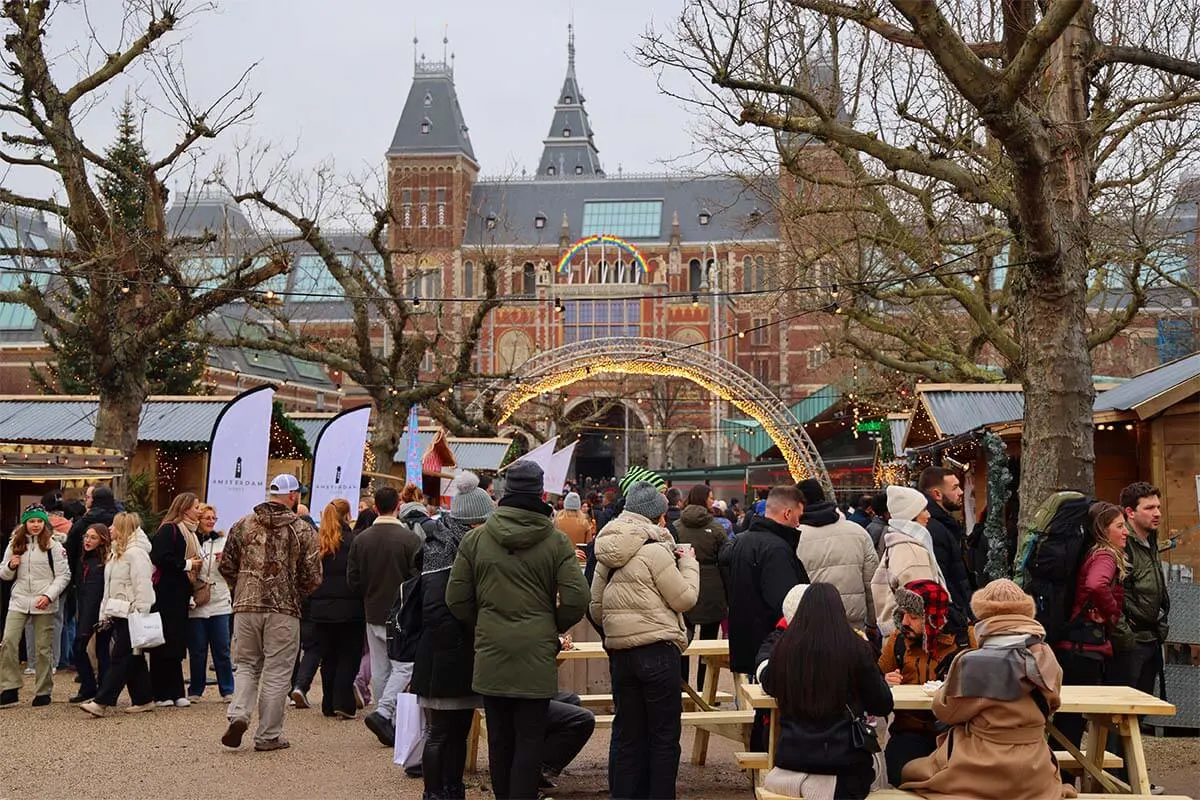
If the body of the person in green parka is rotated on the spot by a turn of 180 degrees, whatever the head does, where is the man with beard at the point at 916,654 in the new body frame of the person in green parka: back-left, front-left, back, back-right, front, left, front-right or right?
left

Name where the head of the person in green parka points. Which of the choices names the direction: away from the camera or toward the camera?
away from the camera

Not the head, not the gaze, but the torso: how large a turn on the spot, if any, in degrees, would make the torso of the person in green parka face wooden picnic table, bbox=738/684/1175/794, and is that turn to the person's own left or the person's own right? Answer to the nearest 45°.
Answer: approximately 90° to the person's own right

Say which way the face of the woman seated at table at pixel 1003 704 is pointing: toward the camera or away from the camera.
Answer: away from the camera

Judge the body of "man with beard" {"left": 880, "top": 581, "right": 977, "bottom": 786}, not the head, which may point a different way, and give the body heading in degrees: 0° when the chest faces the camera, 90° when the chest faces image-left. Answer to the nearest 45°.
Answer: approximately 45°

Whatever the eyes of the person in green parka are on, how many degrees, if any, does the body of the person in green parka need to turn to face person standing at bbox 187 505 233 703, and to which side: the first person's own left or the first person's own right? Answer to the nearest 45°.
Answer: approximately 45° to the first person's own left

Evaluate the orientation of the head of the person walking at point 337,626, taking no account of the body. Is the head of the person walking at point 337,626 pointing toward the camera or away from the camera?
away from the camera

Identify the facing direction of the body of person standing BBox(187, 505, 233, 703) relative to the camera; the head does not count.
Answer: toward the camera

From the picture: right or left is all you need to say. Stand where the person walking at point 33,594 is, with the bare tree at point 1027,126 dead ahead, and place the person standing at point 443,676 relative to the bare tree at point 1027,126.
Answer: right

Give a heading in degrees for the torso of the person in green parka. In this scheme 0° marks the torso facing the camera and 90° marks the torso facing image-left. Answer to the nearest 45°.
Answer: approximately 180°

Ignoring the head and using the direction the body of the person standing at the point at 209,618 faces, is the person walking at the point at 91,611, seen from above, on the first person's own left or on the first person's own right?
on the first person's own right

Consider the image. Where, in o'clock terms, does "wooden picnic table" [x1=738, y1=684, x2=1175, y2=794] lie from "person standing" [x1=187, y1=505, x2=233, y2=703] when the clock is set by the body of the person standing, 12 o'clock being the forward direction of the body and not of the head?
The wooden picnic table is roughly at 11 o'clock from the person standing.

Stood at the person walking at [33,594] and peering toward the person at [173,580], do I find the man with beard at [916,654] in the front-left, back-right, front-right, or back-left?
front-right
